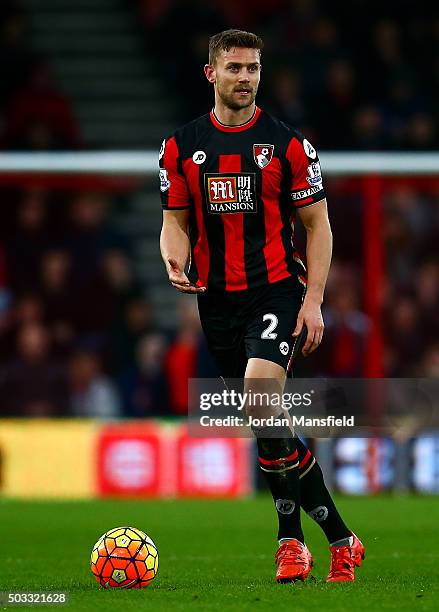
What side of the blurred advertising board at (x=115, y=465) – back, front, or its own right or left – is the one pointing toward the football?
front

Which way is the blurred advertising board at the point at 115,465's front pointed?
toward the camera

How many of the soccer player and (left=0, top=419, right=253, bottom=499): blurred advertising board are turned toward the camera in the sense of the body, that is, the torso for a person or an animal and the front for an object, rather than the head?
2

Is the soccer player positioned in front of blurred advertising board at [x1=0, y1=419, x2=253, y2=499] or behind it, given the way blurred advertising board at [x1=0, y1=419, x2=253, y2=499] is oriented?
in front

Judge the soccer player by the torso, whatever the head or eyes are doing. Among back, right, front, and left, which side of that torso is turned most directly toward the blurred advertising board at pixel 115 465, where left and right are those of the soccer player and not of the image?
back

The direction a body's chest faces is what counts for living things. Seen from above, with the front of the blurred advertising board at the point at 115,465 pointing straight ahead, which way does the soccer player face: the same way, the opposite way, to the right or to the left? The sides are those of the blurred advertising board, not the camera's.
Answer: the same way
